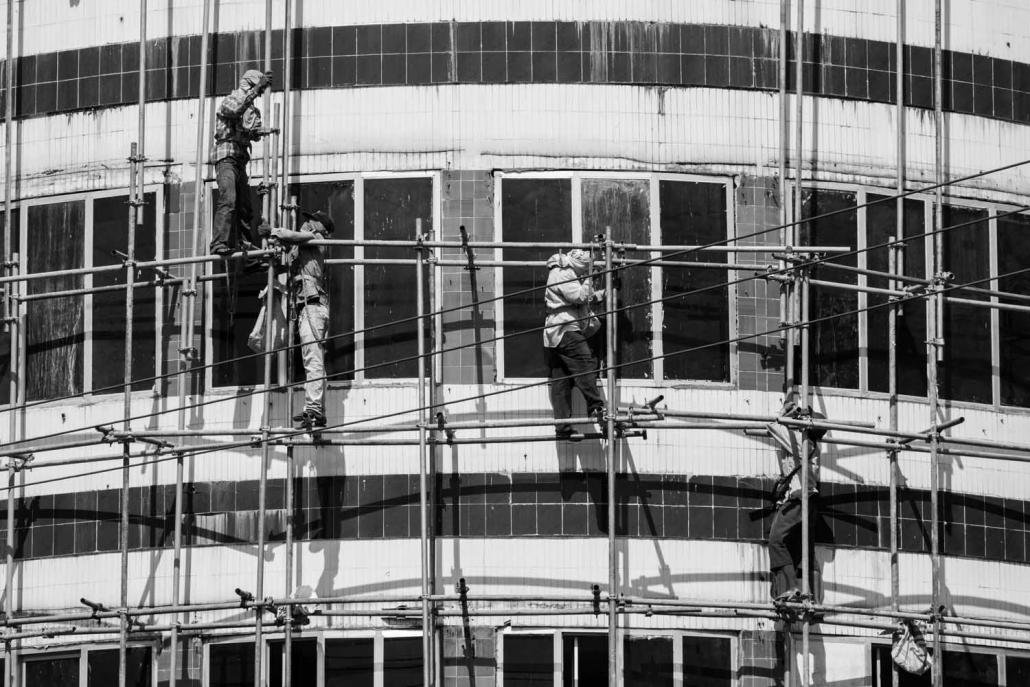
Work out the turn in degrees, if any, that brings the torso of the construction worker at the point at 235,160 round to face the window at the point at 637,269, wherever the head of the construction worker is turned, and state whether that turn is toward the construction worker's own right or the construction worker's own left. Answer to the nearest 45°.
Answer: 0° — they already face it

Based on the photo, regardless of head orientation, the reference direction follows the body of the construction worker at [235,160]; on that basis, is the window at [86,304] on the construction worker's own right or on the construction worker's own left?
on the construction worker's own left

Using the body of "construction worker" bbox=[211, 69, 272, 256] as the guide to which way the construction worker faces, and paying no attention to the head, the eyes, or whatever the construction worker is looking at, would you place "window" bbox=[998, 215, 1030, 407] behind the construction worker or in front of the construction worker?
in front

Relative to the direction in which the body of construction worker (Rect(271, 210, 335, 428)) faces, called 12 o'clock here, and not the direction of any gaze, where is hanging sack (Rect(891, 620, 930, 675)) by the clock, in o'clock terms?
The hanging sack is roughly at 6 o'clock from the construction worker.

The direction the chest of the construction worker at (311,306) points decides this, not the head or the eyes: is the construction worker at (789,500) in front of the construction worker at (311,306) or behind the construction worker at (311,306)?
behind

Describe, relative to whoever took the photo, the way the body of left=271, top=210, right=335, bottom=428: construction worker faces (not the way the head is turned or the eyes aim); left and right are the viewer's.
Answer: facing to the left of the viewer

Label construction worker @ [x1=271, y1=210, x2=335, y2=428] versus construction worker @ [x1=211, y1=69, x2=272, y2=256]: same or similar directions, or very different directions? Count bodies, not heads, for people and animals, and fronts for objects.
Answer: very different directions

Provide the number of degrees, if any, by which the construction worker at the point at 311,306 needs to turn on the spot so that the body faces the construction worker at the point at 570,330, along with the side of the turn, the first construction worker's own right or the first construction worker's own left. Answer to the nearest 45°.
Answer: approximately 180°
